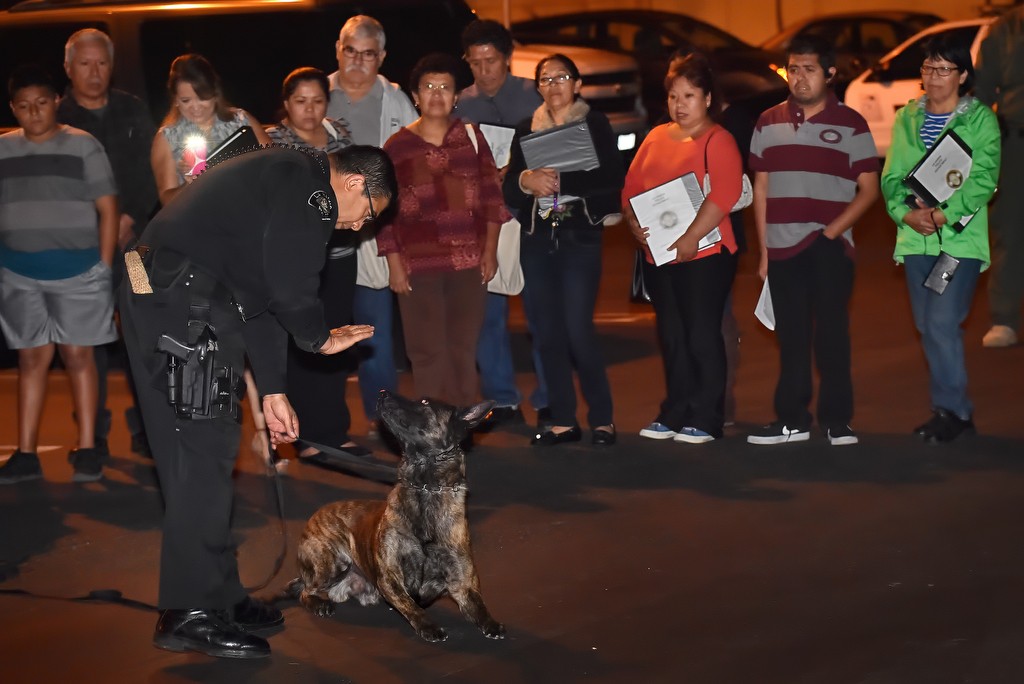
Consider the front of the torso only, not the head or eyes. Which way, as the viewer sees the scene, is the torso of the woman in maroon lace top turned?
toward the camera

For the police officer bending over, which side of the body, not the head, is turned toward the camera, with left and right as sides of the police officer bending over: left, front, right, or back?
right

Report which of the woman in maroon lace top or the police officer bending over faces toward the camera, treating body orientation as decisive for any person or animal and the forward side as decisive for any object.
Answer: the woman in maroon lace top

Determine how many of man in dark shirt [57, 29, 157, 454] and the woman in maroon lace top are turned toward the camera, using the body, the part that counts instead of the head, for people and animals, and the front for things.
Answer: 2

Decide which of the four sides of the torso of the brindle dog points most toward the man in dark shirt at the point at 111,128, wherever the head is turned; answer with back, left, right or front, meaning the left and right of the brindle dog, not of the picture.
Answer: back

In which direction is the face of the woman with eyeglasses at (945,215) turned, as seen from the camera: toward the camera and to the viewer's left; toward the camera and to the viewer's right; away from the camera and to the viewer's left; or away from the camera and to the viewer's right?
toward the camera and to the viewer's left

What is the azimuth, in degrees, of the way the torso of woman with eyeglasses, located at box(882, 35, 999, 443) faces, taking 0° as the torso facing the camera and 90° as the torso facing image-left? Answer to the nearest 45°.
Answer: approximately 45°

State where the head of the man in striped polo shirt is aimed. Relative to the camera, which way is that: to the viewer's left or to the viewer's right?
to the viewer's left

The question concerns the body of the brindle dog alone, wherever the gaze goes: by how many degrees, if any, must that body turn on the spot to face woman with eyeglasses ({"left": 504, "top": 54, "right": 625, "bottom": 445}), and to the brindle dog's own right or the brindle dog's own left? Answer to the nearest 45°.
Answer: approximately 135° to the brindle dog's own left

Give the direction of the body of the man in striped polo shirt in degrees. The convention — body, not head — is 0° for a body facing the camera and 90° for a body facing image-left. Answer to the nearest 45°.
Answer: approximately 45°

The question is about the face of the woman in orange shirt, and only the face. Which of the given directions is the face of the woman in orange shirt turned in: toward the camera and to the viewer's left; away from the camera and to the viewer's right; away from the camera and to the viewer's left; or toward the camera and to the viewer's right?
toward the camera and to the viewer's left

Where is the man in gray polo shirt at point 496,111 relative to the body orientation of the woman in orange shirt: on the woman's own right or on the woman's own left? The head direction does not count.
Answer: on the woman's own right

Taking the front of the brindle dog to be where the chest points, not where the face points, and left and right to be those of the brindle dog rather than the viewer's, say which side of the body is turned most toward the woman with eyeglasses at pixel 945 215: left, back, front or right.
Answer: left
